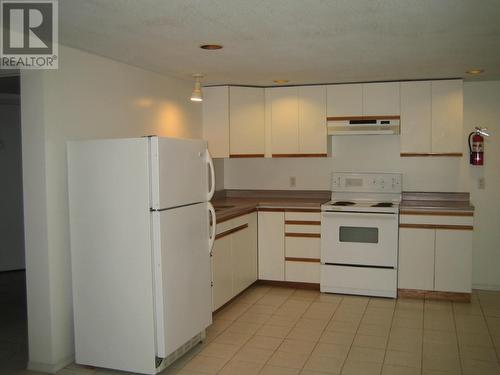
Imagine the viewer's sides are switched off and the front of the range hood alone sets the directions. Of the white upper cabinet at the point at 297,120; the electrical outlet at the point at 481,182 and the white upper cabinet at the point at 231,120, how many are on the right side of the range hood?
2

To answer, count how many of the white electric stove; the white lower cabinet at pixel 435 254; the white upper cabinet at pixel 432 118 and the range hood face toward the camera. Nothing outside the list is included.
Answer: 4

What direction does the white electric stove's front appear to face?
toward the camera

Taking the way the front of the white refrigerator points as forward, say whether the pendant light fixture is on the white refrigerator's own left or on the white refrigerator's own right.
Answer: on the white refrigerator's own left

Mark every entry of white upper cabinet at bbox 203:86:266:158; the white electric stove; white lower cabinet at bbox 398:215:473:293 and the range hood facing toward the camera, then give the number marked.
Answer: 4

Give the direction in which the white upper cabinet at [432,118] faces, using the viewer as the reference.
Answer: facing the viewer

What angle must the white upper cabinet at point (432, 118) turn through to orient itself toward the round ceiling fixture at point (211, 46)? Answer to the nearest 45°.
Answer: approximately 45° to its right

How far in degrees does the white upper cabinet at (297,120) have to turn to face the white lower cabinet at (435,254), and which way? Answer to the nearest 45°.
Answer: approximately 90° to its left

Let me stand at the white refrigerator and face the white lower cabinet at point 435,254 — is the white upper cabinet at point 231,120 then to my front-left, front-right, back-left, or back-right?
front-left

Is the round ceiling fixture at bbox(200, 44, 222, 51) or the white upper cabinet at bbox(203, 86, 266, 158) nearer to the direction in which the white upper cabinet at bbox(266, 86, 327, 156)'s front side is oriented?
the round ceiling fixture

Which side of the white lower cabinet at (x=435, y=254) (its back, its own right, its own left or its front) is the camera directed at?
front

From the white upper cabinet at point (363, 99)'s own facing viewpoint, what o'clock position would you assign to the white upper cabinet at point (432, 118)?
the white upper cabinet at point (432, 118) is roughly at 9 o'clock from the white upper cabinet at point (363, 99).

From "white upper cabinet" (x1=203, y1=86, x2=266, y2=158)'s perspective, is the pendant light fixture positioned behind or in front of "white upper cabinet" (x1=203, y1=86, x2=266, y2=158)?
in front

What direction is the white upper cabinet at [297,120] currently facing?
toward the camera

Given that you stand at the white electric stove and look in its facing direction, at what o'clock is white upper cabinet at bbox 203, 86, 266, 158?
The white upper cabinet is roughly at 3 o'clock from the white electric stove.
